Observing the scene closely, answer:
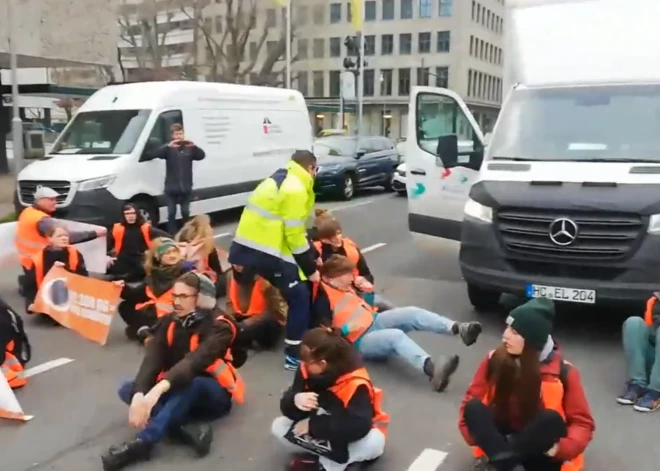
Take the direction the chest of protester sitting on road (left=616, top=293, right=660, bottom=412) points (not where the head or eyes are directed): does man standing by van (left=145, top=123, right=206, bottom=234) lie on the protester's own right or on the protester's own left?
on the protester's own right

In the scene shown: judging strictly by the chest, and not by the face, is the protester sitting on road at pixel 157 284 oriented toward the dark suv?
no

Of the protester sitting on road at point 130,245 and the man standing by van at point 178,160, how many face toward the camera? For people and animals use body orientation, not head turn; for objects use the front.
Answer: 2

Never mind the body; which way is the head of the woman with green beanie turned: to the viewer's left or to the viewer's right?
to the viewer's left

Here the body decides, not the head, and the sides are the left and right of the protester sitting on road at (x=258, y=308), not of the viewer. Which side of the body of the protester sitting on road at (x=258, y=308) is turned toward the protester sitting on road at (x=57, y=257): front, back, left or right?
right

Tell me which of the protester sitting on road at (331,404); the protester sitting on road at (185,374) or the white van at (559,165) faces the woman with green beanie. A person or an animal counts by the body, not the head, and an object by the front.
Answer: the white van

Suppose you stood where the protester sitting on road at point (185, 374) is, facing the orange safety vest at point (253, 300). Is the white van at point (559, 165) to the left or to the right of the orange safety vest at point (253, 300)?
right

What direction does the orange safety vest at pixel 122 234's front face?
toward the camera

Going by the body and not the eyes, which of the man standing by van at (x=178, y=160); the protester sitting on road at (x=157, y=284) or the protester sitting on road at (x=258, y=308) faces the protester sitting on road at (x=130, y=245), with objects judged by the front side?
the man standing by van

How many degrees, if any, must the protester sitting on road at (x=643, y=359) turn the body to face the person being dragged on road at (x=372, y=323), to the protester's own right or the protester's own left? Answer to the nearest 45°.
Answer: approximately 45° to the protester's own right

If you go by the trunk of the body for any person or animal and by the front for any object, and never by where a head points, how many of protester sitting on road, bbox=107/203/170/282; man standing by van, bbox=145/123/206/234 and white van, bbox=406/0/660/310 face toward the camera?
3

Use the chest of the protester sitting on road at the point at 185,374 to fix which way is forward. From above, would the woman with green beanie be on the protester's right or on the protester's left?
on the protester's left

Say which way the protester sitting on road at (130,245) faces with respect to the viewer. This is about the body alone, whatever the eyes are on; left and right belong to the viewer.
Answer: facing the viewer

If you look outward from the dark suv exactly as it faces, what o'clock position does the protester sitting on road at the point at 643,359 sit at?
The protester sitting on road is roughly at 10 o'clock from the dark suv.

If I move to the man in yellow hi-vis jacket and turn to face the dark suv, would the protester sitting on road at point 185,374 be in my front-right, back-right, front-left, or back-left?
back-left

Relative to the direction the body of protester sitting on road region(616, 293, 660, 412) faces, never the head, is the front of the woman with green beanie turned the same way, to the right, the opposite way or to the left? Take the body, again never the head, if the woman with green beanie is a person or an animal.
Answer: the same way

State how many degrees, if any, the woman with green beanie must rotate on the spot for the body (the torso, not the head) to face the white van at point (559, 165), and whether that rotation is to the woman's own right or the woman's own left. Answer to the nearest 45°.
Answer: approximately 135° to the woman's own right
